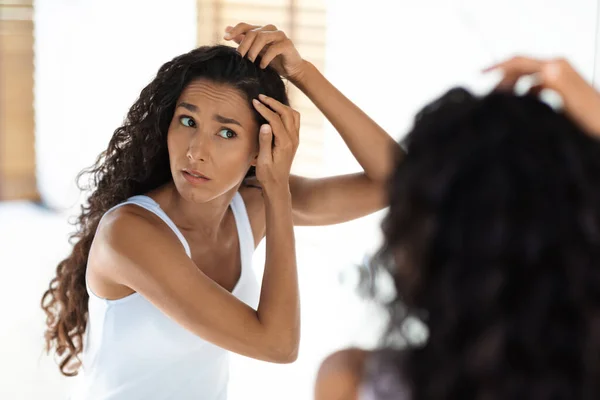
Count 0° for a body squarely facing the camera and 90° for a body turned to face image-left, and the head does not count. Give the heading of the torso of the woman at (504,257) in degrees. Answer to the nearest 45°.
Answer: approximately 135°
